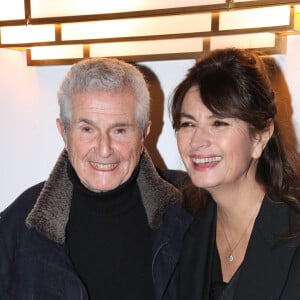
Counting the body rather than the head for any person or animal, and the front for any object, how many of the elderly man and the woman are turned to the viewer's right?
0

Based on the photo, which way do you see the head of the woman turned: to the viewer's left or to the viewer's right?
to the viewer's left

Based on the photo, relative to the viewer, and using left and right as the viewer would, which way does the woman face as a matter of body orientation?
facing the viewer and to the left of the viewer

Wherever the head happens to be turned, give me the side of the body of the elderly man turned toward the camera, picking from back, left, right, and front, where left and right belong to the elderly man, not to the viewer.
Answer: front
